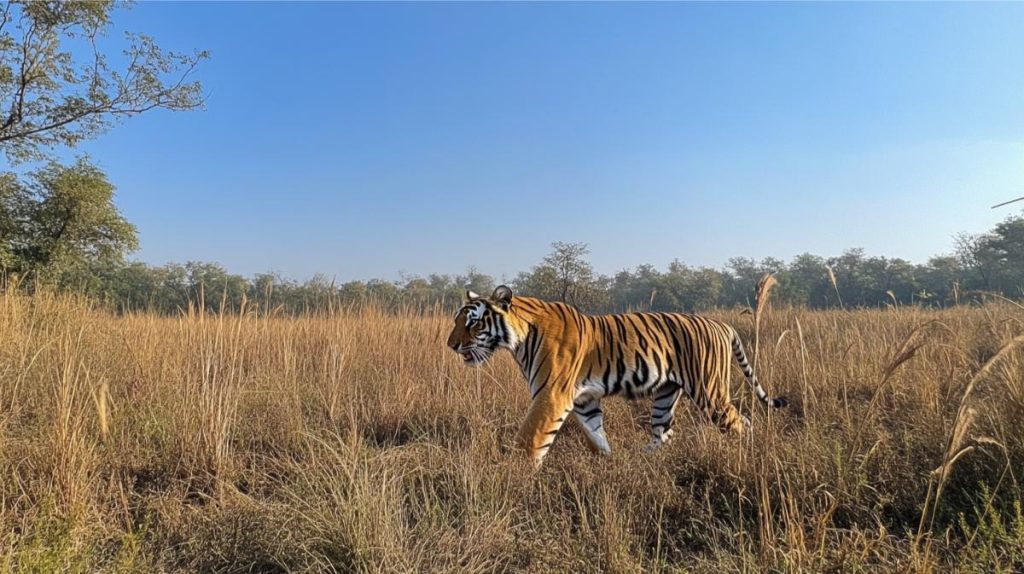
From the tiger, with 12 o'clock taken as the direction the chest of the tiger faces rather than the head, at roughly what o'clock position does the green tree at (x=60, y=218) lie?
The green tree is roughly at 1 o'clock from the tiger.

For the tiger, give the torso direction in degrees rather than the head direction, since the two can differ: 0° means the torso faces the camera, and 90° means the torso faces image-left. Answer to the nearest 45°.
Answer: approximately 90°
